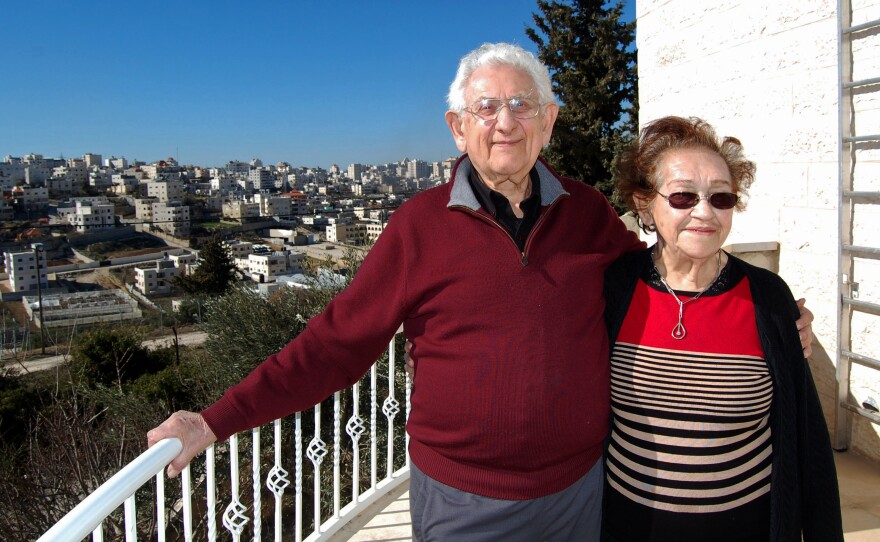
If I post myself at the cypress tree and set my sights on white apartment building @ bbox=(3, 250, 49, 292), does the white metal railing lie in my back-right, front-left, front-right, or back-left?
back-left

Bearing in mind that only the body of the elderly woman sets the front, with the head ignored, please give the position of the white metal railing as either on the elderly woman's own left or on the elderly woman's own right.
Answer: on the elderly woman's own right

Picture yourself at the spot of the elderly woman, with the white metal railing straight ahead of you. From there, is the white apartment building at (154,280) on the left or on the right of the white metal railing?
right

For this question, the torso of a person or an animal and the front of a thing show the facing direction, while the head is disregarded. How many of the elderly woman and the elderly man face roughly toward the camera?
2

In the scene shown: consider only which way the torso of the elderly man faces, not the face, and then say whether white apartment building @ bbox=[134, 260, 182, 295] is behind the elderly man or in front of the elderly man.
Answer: behind

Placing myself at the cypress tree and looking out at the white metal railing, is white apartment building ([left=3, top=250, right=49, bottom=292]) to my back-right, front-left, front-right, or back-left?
back-right

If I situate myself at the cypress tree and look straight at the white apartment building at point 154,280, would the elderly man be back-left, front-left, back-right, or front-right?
back-left

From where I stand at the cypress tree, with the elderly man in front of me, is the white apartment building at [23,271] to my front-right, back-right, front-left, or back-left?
back-right

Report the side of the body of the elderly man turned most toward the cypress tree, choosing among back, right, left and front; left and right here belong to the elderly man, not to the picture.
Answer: back
